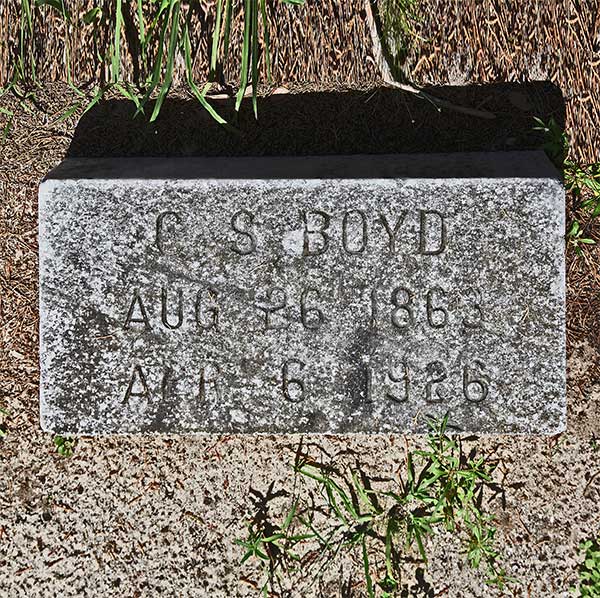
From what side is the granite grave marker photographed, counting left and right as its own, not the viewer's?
front

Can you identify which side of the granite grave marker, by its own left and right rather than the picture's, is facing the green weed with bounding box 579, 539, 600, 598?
left

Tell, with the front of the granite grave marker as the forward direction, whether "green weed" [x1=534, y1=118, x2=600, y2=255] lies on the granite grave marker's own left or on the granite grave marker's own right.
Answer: on the granite grave marker's own left

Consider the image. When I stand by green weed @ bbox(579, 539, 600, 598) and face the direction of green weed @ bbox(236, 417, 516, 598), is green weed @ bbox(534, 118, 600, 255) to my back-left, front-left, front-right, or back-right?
front-right
